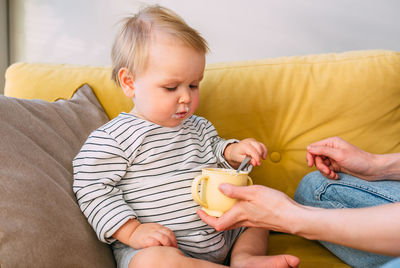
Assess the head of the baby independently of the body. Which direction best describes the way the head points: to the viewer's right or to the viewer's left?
to the viewer's right

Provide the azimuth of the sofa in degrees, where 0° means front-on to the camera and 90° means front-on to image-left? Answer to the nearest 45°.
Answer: approximately 0°
